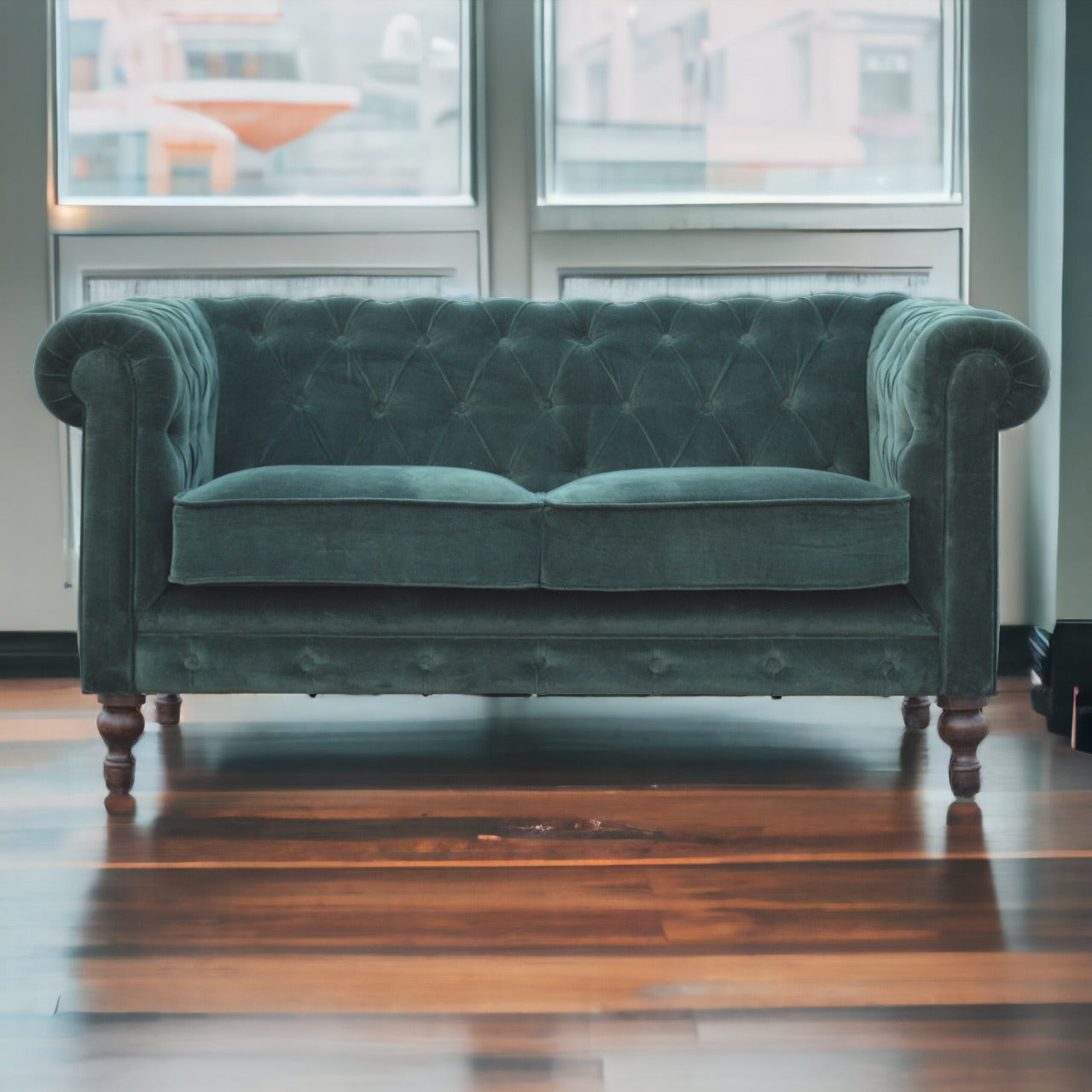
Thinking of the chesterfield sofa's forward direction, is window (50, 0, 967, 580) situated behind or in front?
behind

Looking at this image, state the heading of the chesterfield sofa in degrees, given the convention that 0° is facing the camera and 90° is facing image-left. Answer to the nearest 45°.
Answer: approximately 0°
